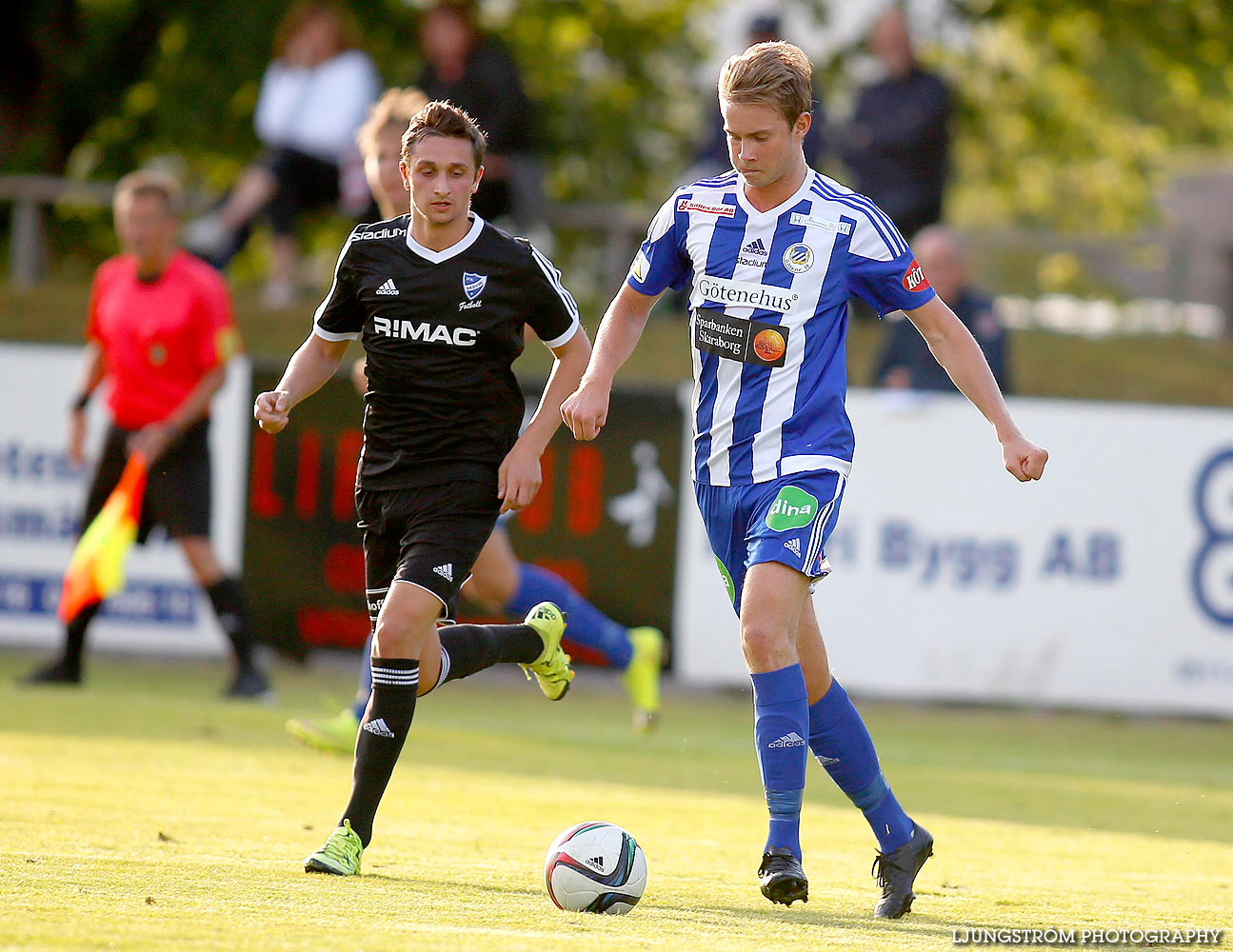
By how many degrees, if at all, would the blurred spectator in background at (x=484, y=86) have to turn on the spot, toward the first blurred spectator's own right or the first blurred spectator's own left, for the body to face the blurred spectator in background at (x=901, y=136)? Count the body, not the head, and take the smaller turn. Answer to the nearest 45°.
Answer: approximately 135° to the first blurred spectator's own left

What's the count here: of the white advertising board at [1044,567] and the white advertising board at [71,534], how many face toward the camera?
2

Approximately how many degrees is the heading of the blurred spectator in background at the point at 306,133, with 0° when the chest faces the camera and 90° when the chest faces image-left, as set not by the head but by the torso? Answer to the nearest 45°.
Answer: approximately 45°

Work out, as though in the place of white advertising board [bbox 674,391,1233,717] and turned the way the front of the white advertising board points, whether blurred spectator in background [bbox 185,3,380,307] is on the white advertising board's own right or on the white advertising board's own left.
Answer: on the white advertising board's own right

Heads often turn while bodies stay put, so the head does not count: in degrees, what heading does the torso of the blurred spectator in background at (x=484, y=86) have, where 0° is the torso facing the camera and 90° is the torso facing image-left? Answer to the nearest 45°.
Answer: approximately 45°

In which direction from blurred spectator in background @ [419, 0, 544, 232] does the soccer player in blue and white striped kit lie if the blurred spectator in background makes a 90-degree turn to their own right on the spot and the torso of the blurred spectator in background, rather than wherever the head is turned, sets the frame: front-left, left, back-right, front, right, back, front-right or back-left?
back-left

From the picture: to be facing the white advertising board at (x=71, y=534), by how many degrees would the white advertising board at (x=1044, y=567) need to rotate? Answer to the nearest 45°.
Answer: approximately 90° to its right
